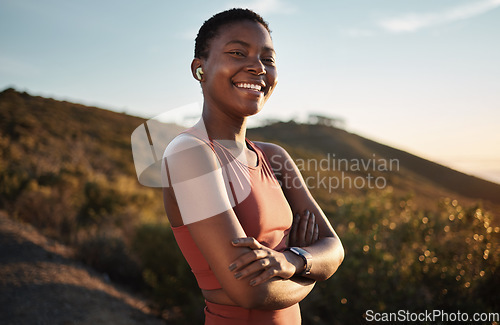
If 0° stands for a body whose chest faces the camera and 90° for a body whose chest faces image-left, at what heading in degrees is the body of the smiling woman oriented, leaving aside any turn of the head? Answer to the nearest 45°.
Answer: approximately 315°
